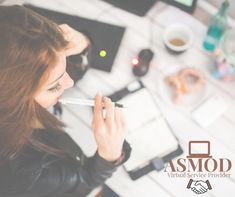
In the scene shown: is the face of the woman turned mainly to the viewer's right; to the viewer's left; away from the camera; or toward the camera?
to the viewer's right

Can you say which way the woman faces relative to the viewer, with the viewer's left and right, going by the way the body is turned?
facing to the right of the viewer

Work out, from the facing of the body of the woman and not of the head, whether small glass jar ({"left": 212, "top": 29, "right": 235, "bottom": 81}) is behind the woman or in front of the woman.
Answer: in front
